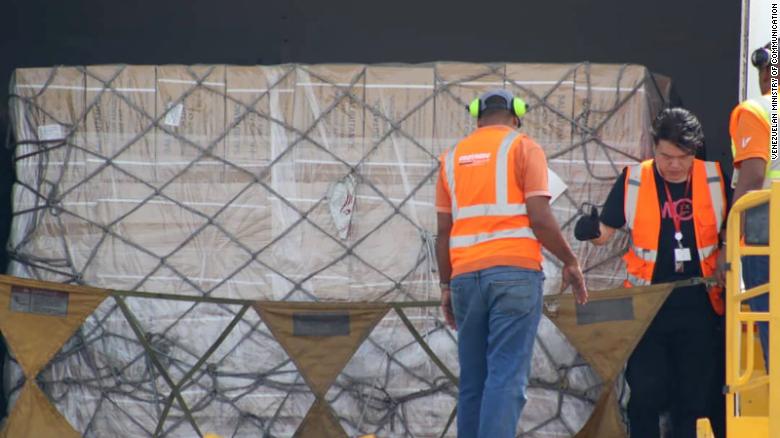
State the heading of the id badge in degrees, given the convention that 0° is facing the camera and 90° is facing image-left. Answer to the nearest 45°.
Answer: approximately 0°

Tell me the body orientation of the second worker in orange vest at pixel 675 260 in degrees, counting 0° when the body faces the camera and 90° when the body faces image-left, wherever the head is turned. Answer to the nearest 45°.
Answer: approximately 0°

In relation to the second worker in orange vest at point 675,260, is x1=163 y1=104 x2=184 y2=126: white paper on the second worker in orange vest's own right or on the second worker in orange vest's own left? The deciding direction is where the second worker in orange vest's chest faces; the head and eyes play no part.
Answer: on the second worker in orange vest's own right
